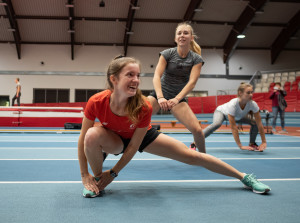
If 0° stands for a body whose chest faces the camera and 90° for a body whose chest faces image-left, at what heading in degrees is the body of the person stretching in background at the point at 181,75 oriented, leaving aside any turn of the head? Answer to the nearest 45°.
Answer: approximately 0°

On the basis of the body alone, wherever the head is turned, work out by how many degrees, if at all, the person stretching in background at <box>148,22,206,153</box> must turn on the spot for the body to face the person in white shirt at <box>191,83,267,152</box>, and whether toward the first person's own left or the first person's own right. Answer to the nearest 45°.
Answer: approximately 135° to the first person's own left
